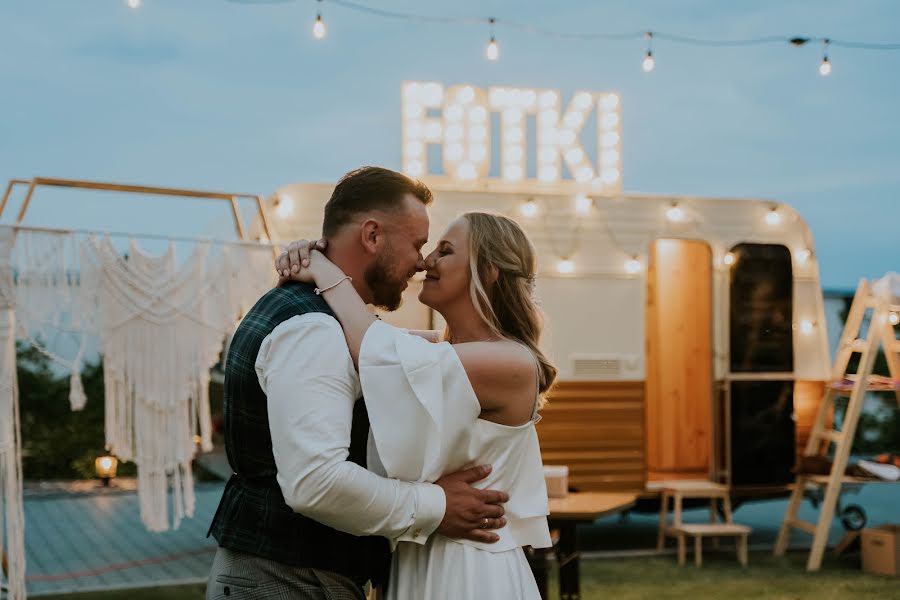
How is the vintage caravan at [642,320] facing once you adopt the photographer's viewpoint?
facing to the right of the viewer

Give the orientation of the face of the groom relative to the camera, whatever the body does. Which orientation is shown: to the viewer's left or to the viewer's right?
to the viewer's right

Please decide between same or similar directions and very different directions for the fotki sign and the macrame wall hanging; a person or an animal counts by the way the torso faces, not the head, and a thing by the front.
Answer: same or similar directions

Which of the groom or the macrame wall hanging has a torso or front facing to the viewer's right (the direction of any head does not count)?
the groom

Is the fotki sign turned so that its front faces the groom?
yes

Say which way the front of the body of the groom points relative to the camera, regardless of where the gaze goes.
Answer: to the viewer's right

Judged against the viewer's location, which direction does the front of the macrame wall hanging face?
facing the viewer

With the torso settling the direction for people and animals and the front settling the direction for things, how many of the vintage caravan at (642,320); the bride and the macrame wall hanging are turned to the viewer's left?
1

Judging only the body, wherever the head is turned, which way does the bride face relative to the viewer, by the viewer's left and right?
facing to the left of the viewer

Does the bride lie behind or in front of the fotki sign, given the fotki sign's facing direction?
in front

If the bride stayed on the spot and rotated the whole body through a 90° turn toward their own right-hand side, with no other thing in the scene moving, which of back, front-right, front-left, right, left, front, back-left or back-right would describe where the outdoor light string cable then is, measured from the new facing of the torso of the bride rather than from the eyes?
front

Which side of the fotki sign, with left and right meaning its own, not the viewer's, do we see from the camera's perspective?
front

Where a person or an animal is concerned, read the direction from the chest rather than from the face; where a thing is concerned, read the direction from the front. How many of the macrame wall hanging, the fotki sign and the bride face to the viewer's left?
1
